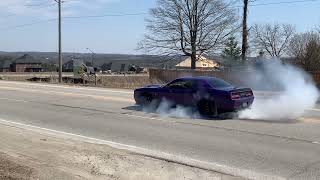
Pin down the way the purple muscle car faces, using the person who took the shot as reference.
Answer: facing away from the viewer and to the left of the viewer
